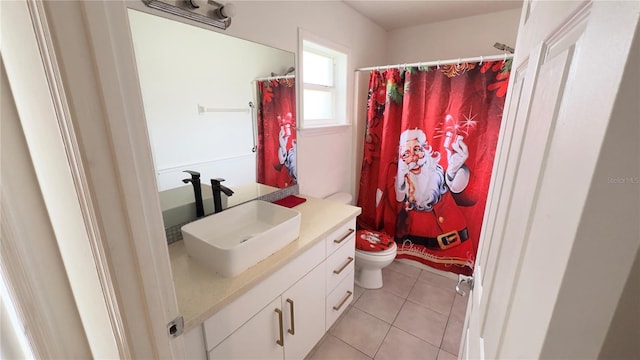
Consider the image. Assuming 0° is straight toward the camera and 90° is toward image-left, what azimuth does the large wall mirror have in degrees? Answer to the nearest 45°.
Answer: approximately 315°

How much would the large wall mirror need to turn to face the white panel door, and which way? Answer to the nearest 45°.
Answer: approximately 45° to its right

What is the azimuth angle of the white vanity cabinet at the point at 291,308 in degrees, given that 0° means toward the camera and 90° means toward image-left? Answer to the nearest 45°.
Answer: approximately 315°

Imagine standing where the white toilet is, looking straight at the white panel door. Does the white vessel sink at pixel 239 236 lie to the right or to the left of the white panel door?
right

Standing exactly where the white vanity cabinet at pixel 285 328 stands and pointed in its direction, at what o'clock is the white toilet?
The white toilet is roughly at 9 o'clock from the white vanity cabinet.
